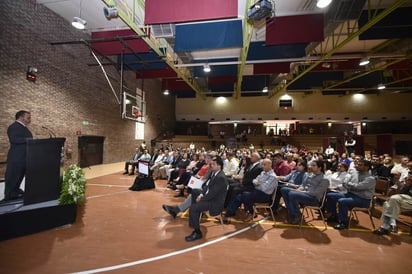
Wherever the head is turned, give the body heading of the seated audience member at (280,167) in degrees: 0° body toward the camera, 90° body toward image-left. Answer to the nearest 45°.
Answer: approximately 90°

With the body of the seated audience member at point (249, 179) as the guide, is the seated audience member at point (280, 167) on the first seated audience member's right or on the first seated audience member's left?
on the first seated audience member's right

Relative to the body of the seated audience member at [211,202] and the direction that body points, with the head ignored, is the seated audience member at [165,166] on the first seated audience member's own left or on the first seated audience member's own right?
on the first seated audience member's own right

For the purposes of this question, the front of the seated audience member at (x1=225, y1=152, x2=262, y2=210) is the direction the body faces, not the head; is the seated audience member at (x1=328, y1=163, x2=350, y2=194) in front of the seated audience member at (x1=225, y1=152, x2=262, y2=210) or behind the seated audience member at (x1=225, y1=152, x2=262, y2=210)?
behind

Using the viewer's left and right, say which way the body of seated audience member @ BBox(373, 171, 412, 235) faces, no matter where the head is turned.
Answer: facing to the left of the viewer

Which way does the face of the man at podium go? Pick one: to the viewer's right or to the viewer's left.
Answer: to the viewer's right

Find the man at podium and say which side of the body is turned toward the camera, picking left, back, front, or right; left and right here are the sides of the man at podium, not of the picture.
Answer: right

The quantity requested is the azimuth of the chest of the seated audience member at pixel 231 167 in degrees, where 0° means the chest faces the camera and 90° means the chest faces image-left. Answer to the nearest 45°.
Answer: approximately 45°

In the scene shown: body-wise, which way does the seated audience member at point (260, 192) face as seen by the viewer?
to the viewer's left

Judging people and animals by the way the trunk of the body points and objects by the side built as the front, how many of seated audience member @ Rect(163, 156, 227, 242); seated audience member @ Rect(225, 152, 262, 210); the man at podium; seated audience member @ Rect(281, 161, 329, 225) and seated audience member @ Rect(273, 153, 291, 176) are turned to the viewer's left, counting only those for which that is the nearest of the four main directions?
4

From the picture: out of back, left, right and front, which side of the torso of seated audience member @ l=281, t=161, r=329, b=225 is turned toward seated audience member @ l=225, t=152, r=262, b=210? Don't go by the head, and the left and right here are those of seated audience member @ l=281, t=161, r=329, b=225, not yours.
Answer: front

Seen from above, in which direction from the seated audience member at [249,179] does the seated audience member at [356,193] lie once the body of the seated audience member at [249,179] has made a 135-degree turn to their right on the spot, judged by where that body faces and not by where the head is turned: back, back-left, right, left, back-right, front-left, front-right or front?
front-right

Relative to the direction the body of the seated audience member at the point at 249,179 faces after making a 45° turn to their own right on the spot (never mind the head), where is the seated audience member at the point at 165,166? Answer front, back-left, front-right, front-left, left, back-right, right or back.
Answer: front

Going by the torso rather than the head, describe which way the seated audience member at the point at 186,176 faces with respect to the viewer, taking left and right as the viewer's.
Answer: facing the viewer and to the left of the viewer
